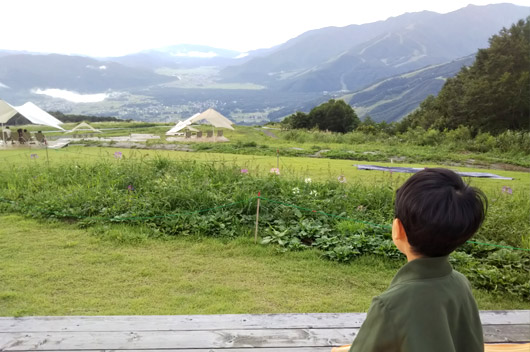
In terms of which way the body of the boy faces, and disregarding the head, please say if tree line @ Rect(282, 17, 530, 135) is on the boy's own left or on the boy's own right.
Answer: on the boy's own right

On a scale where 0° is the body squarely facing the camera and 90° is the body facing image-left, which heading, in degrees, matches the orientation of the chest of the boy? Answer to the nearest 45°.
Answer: approximately 135°

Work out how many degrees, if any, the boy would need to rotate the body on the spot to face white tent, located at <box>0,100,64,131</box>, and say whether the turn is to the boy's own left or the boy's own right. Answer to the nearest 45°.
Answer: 0° — they already face it

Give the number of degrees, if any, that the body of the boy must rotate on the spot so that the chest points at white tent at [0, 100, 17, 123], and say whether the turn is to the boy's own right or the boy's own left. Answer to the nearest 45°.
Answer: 0° — they already face it

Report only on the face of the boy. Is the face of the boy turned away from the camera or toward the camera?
away from the camera
